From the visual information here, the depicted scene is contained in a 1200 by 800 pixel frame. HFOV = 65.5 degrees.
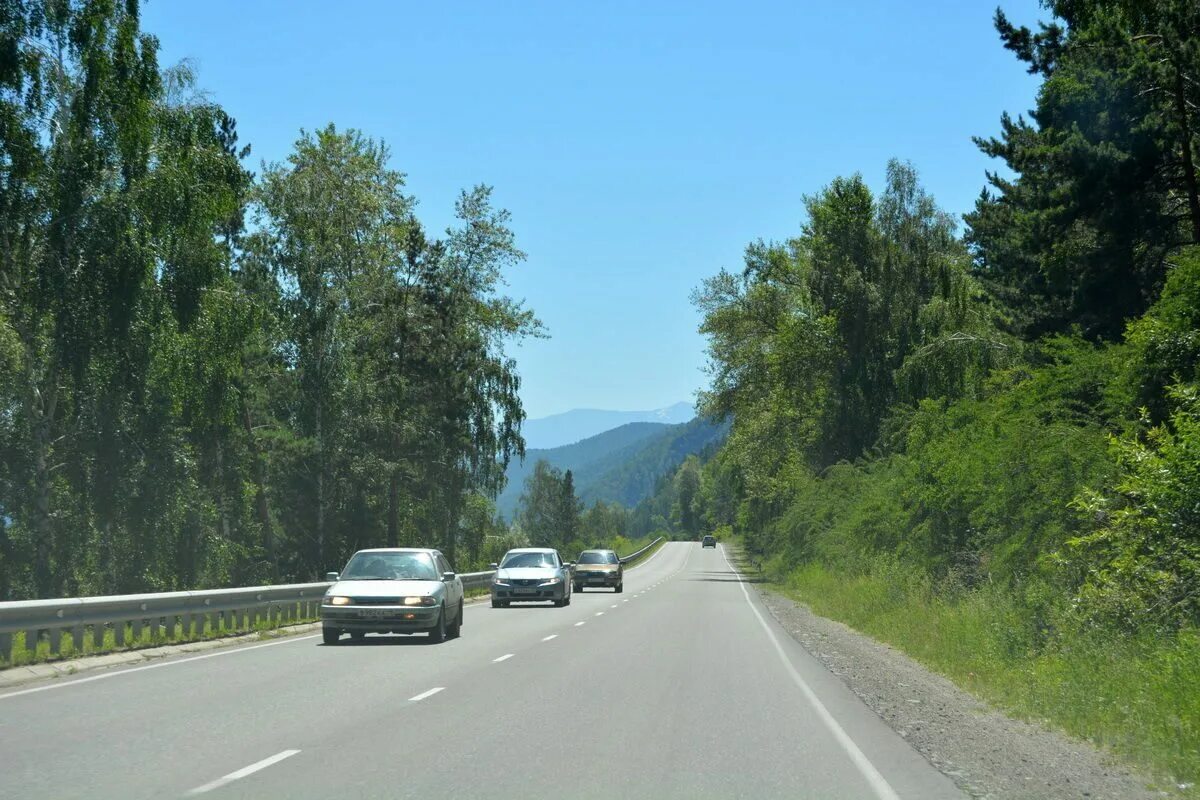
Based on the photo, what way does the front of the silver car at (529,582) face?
toward the camera

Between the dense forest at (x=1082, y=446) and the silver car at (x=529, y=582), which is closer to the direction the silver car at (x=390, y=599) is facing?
the dense forest

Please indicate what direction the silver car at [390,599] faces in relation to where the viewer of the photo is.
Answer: facing the viewer

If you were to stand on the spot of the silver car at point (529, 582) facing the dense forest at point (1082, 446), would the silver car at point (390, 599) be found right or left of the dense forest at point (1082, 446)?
right

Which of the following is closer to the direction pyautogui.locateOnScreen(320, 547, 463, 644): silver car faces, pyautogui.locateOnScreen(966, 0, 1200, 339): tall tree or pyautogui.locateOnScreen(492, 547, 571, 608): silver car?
the tall tree

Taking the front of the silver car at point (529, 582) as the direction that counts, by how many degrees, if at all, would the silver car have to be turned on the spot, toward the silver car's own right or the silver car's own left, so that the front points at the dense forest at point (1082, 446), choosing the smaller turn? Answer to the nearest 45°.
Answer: approximately 45° to the silver car's own left

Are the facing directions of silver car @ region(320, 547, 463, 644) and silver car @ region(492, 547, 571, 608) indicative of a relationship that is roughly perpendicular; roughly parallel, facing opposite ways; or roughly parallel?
roughly parallel

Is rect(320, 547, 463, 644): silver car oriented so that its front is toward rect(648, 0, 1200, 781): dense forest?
no

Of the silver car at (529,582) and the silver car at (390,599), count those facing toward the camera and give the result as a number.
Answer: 2

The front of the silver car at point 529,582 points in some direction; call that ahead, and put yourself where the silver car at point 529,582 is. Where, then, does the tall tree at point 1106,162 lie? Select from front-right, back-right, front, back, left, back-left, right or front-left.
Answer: front-left

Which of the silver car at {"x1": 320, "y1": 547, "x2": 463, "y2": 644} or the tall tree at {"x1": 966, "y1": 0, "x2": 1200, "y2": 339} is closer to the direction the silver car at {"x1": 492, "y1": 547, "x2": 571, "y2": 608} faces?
the silver car

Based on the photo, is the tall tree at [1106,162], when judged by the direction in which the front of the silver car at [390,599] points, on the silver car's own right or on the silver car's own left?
on the silver car's own left

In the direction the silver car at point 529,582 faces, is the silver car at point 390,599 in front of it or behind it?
in front

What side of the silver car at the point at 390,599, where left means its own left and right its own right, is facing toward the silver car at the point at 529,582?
back
